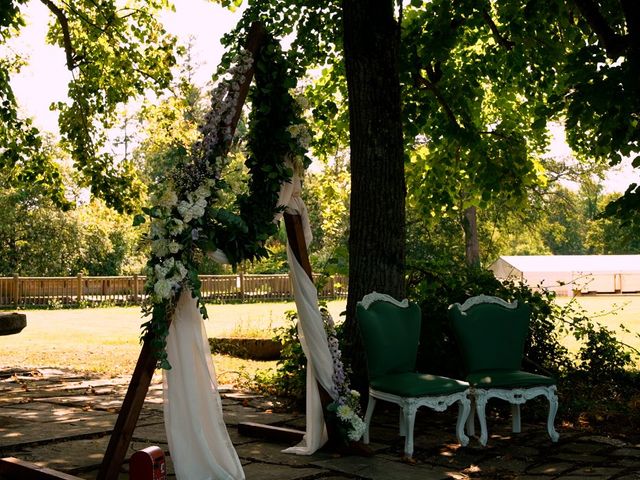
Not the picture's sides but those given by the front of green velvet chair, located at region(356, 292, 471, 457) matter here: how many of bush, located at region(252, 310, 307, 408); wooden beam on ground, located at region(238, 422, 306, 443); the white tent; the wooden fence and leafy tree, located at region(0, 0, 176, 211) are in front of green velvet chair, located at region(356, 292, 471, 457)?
0

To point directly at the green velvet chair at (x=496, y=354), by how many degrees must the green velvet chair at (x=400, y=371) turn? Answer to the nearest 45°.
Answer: approximately 90° to its left

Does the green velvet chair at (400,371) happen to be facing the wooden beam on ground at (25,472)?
no

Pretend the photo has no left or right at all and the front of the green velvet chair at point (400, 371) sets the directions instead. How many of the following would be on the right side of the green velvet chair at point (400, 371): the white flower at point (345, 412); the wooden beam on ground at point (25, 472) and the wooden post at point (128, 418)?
3

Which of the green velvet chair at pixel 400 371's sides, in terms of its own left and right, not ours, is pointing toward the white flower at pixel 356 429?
right

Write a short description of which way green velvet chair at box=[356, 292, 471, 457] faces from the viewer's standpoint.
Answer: facing the viewer and to the right of the viewer

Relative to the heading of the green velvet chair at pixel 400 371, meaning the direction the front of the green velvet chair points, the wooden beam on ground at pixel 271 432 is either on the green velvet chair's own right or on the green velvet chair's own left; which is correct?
on the green velvet chair's own right

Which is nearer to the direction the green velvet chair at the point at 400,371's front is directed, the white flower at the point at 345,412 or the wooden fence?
the white flower

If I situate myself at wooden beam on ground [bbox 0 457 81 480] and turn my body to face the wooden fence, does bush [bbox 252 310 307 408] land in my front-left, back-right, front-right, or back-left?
front-right

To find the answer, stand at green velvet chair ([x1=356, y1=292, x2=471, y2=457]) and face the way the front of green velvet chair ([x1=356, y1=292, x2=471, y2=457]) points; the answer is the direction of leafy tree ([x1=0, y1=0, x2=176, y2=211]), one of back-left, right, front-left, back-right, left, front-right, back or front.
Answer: back

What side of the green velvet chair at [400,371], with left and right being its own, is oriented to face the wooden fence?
back

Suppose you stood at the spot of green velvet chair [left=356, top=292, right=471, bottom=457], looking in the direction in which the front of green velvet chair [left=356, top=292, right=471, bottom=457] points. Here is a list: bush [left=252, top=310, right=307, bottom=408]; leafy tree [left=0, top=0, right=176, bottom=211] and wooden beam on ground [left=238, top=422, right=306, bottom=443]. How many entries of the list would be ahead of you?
0

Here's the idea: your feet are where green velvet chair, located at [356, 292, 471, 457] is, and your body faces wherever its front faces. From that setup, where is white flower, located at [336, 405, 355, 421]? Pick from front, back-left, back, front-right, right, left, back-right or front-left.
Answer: right

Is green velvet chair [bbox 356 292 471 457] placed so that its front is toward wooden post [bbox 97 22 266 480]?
no

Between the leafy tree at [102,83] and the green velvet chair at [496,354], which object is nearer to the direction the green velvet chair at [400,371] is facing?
the green velvet chair

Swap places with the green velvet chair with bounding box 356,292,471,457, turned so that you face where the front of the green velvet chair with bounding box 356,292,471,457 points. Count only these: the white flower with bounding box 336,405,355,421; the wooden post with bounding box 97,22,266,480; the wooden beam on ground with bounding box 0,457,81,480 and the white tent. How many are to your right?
3
